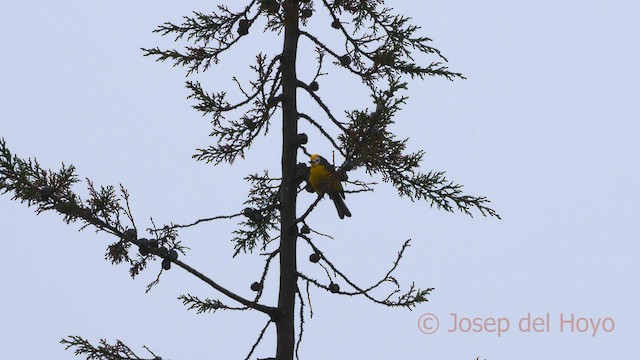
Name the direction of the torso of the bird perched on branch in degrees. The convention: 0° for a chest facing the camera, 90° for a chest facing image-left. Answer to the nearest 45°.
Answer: approximately 45°
